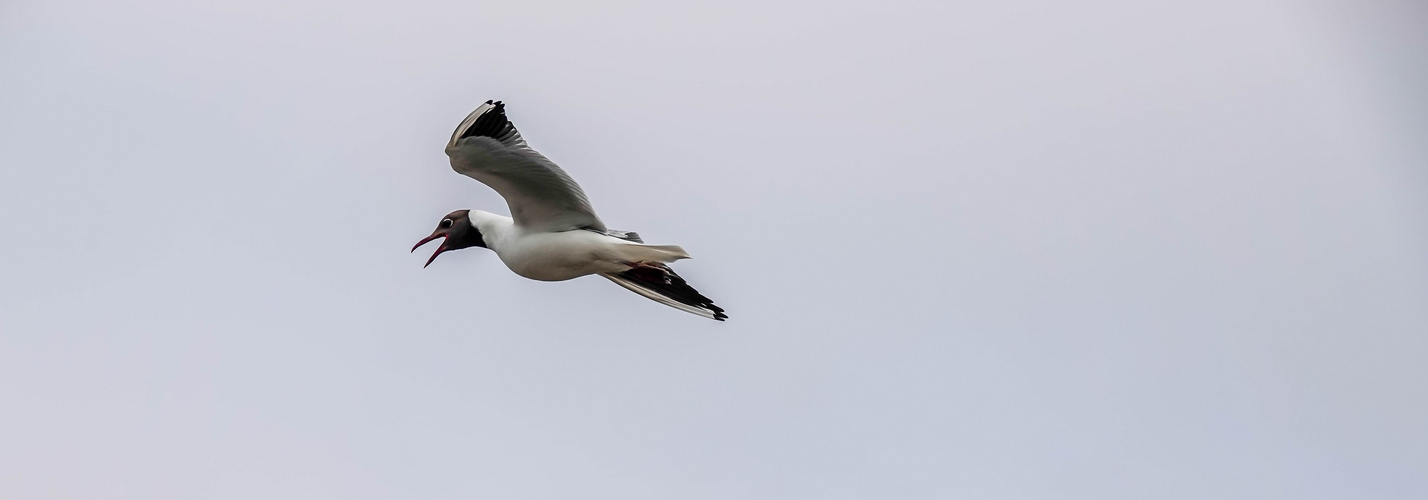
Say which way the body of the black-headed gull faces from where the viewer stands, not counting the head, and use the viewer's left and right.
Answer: facing to the left of the viewer
